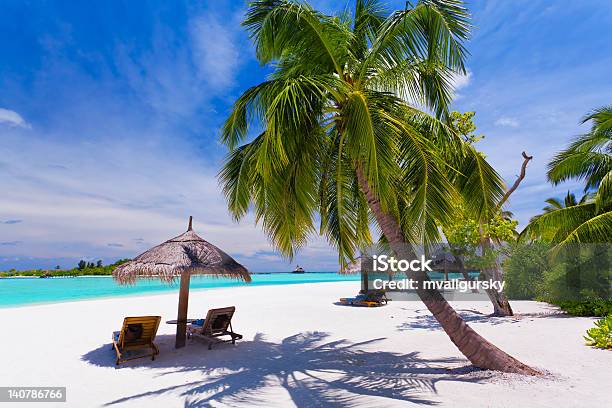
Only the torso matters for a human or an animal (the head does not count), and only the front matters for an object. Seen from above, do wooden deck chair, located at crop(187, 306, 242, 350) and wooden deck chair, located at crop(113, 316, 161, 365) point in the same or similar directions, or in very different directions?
same or similar directions

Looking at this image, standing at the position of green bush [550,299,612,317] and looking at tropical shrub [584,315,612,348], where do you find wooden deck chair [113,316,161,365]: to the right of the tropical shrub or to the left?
right

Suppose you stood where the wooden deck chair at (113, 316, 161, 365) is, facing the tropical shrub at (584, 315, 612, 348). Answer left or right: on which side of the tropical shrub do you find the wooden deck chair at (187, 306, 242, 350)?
left

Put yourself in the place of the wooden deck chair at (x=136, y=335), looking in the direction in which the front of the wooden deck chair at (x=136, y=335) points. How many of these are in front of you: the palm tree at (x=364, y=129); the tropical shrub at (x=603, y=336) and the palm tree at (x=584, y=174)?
0
